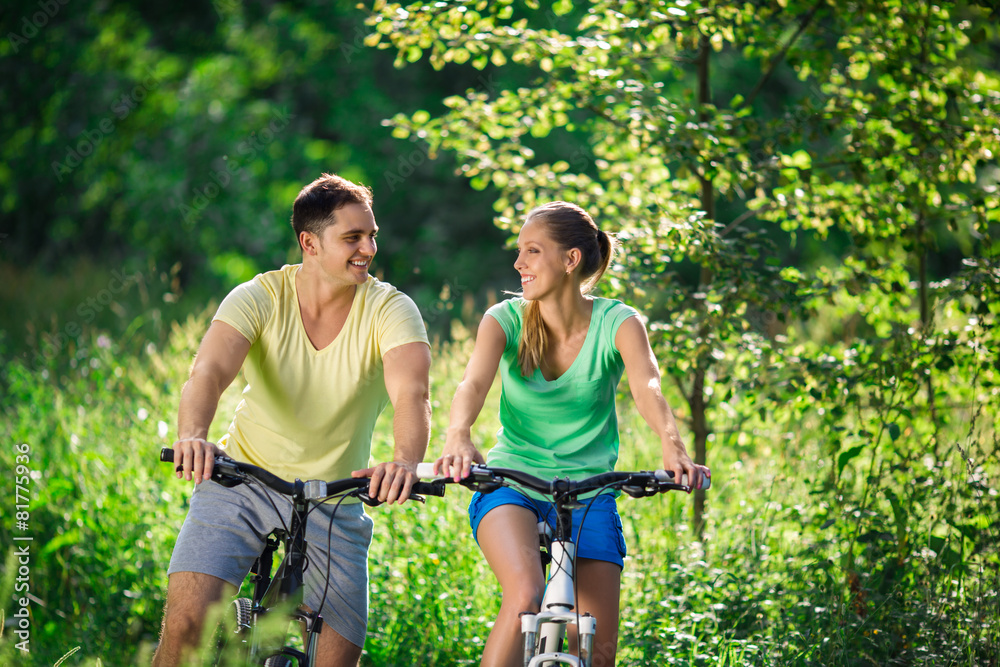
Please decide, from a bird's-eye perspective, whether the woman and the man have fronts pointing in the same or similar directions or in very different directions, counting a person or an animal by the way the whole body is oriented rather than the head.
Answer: same or similar directions

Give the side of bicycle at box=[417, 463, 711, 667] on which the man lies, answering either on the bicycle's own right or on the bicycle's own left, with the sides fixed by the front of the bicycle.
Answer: on the bicycle's own right

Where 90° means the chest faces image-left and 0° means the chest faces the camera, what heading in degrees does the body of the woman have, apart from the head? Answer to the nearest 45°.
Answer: approximately 0°

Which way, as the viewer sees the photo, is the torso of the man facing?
toward the camera

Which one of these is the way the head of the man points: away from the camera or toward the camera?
toward the camera

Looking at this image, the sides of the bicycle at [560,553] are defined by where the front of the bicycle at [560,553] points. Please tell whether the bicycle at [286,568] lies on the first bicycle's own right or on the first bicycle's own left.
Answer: on the first bicycle's own right

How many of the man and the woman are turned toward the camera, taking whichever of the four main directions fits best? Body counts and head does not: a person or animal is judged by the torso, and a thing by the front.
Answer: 2

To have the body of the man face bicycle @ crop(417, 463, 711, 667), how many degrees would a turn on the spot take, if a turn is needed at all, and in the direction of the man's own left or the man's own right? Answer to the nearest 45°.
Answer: approximately 45° to the man's own left
